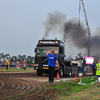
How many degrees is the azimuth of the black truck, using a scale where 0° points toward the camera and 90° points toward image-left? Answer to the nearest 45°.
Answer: approximately 45°
